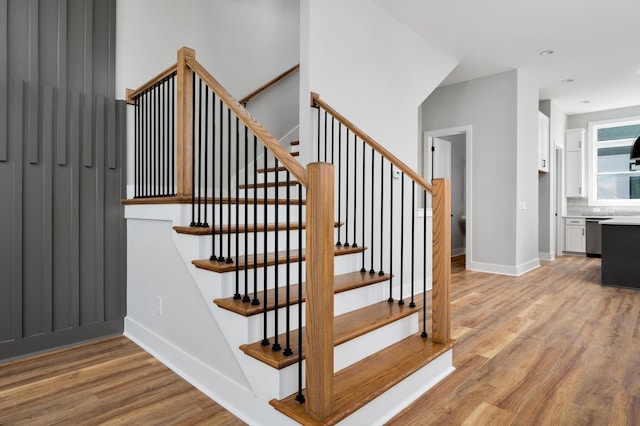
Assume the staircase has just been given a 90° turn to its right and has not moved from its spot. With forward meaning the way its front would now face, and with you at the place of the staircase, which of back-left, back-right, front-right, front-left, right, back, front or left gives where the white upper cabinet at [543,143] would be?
back

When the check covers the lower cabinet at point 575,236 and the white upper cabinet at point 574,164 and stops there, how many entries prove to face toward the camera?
2

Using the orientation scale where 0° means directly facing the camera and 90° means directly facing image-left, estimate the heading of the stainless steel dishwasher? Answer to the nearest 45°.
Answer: approximately 0°

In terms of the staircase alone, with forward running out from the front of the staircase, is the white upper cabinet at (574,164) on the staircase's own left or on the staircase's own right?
on the staircase's own left

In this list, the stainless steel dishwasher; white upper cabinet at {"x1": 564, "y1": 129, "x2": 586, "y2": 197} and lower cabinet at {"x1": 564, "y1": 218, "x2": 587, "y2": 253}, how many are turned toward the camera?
3

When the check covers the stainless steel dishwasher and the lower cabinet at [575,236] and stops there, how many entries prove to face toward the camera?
2

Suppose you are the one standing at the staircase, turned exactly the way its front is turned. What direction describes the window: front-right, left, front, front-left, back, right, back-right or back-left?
left
